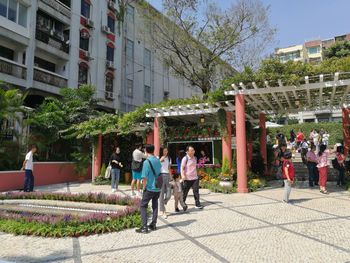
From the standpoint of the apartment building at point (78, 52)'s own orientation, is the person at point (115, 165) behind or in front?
in front

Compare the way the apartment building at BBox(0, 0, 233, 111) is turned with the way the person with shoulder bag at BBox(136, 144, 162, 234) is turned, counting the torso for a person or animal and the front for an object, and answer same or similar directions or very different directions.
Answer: very different directions

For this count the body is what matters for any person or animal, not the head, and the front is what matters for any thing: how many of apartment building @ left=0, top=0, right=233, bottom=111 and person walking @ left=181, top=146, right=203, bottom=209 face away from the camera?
0

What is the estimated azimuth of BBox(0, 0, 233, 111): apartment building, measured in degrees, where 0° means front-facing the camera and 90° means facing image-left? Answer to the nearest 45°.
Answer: approximately 315°

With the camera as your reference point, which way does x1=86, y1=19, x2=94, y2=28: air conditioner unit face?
facing the viewer and to the right of the viewer

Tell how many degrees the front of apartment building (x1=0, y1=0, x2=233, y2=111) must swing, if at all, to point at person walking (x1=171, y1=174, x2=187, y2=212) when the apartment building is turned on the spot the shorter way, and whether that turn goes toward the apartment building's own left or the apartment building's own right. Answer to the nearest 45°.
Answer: approximately 45° to the apartment building's own right

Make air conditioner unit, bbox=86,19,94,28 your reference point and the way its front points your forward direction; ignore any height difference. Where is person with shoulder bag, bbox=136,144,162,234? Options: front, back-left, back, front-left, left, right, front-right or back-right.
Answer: front-right
